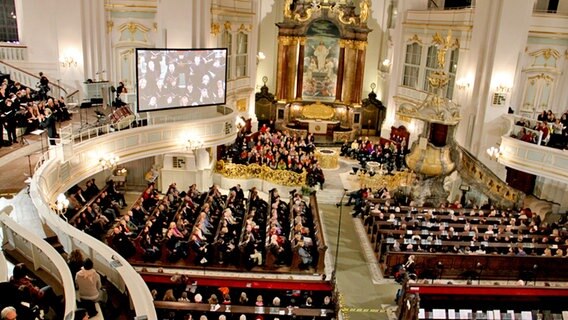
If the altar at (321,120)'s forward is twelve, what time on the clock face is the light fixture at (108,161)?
The light fixture is roughly at 1 o'clock from the altar.

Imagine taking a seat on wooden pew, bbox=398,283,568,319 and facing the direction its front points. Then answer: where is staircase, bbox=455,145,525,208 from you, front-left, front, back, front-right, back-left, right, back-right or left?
front

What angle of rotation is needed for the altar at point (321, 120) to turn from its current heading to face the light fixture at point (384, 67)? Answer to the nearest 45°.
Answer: approximately 90° to its left

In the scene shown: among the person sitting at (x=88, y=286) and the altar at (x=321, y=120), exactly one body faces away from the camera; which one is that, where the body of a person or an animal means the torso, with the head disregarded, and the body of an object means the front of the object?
the person sitting

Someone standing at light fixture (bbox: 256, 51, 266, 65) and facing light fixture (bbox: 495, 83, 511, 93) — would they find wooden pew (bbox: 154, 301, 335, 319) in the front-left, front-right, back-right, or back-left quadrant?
front-right

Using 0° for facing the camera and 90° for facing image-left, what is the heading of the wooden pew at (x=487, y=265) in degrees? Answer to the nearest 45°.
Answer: approximately 180°

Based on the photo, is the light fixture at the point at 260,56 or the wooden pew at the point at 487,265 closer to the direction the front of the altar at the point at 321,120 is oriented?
the wooden pew

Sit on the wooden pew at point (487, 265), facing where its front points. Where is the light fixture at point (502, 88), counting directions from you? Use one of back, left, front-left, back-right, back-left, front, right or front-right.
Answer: front

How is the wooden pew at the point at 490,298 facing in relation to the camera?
away from the camera

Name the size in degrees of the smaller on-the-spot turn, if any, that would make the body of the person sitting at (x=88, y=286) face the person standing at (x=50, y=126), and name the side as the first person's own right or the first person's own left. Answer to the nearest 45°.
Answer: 0° — they already face them

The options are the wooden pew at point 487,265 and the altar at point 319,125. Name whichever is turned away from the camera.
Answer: the wooden pew

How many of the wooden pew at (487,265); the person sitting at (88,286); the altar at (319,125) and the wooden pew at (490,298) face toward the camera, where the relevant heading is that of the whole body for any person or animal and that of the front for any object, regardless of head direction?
1

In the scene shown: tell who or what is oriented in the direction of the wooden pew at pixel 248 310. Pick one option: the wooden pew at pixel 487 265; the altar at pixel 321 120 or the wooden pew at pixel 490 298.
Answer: the altar

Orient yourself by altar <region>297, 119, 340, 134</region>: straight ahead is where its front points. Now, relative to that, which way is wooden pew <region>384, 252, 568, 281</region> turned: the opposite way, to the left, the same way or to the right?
the opposite way

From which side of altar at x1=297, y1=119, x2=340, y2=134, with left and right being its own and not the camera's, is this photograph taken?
front

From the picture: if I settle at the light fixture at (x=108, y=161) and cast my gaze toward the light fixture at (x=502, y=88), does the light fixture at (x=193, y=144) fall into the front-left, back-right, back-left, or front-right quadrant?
front-left

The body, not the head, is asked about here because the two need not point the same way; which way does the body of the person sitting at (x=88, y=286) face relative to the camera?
away from the camera
